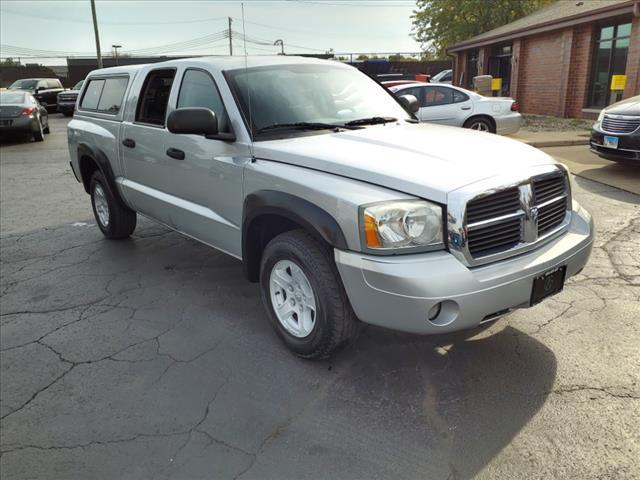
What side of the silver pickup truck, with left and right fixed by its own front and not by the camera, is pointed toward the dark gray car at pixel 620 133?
left

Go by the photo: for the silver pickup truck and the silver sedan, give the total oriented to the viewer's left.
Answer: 1

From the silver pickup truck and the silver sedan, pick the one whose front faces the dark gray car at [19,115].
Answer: the silver sedan

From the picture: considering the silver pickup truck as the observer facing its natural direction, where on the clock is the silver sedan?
The silver sedan is roughly at 8 o'clock from the silver pickup truck.

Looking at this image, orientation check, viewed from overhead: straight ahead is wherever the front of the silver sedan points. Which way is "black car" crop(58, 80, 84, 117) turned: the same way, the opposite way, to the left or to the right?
to the left

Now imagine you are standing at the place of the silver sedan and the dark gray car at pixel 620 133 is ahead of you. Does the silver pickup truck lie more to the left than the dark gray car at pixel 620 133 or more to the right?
right

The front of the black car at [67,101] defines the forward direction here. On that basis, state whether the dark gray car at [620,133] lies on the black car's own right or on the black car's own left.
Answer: on the black car's own left

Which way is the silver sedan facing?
to the viewer's left

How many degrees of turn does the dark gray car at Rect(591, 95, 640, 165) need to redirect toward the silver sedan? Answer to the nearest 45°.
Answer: approximately 90° to its right

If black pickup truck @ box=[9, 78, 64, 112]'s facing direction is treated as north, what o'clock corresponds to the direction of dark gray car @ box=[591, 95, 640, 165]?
The dark gray car is roughly at 10 o'clock from the black pickup truck.

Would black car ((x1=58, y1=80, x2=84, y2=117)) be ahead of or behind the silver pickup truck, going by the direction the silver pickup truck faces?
behind

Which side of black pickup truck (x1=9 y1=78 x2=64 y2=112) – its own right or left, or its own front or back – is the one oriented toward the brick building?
left

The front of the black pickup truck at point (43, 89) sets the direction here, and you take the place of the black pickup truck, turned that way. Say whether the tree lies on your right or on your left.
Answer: on your left

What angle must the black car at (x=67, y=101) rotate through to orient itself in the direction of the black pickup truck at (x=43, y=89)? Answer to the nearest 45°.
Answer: approximately 135° to its right
